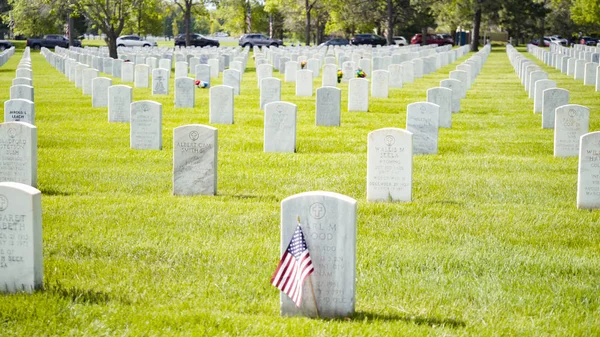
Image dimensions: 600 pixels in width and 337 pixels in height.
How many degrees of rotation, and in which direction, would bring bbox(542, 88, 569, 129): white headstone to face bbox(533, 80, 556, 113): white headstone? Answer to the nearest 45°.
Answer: approximately 180°

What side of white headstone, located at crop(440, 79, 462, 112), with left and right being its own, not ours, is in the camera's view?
front

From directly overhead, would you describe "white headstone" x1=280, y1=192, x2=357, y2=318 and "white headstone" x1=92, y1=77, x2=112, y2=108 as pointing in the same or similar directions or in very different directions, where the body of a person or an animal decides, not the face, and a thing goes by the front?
same or similar directions

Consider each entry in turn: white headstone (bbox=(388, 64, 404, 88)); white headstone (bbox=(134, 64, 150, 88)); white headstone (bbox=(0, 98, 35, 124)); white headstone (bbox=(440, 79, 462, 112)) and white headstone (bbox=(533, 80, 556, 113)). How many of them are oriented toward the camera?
5

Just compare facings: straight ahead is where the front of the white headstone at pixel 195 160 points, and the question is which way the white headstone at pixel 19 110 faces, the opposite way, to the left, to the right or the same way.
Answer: the same way

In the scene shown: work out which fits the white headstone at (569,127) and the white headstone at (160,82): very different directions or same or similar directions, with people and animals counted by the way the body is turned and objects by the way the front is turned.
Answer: same or similar directions

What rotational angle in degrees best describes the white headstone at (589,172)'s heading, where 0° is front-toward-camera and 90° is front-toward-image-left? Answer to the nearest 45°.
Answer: approximately 0°

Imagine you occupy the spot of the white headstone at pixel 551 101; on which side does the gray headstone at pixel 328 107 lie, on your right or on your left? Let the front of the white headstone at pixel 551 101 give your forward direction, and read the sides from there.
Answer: on your right

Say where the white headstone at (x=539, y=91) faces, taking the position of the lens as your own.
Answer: facing the viewer

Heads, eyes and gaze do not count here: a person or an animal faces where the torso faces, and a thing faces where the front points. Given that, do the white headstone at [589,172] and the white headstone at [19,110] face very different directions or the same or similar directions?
same or similar directions

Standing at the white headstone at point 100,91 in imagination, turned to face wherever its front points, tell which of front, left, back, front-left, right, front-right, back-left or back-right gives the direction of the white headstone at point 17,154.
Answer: front

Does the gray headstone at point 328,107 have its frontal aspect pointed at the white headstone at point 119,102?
no

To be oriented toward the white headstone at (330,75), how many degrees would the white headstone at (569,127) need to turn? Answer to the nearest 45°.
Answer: approximately 135° to its right

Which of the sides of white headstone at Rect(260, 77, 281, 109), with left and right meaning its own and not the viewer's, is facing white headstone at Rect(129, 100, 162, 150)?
front

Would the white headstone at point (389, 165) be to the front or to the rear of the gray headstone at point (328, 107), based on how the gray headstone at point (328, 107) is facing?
to the front

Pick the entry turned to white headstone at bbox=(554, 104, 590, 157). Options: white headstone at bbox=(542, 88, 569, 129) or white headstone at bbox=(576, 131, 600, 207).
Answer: white headstone at bbox=(542, 88, 569, 129)

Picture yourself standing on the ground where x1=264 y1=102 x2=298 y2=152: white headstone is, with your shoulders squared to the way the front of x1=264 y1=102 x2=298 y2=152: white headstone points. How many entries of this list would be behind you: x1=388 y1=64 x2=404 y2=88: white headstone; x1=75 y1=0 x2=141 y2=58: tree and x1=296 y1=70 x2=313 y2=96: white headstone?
3
